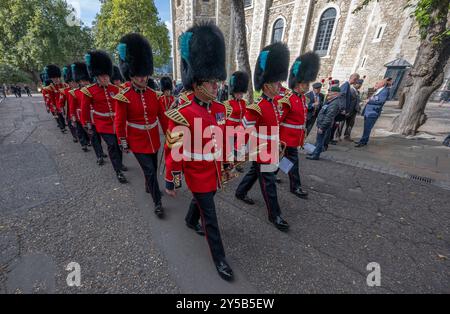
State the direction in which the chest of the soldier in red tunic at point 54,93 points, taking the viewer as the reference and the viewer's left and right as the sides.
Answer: facing the viewer and to the right of the viewer

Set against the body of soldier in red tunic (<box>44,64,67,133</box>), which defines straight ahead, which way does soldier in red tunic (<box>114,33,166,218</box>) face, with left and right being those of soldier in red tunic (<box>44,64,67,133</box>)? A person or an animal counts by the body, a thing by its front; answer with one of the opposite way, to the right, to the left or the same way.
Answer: the same way

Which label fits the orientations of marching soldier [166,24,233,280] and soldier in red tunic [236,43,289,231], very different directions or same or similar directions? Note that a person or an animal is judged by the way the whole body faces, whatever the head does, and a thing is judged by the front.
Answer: same or similar directions

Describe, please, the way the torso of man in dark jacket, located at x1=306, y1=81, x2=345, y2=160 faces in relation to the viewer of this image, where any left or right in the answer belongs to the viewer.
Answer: facing to the left of the viewer

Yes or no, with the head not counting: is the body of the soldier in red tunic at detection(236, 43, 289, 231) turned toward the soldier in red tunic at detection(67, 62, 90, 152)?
no

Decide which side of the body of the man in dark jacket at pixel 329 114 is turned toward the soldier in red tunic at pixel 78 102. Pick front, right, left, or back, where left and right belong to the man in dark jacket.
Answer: front

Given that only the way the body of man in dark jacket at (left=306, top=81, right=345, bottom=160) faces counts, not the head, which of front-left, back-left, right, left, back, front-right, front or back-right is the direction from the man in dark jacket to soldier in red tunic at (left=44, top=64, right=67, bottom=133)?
front

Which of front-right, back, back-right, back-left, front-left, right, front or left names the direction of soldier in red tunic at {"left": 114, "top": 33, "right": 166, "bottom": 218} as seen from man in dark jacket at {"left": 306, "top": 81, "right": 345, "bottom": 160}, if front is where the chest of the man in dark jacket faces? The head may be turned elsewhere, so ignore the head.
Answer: front-left

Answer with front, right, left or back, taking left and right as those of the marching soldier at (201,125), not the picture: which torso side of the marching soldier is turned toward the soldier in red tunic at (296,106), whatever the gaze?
left

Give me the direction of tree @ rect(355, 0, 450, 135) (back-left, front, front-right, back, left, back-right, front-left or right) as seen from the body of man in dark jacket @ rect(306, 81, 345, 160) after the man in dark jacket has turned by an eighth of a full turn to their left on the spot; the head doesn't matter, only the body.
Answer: back

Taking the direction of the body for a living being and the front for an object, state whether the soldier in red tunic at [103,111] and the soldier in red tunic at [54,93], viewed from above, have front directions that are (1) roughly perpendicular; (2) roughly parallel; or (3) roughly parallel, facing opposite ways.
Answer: roughly parallel

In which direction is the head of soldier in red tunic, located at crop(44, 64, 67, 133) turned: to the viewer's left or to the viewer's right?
to the viewer's right

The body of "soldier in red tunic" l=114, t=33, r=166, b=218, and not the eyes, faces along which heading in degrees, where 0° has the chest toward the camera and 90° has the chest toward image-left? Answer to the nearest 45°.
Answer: approximately 315°
